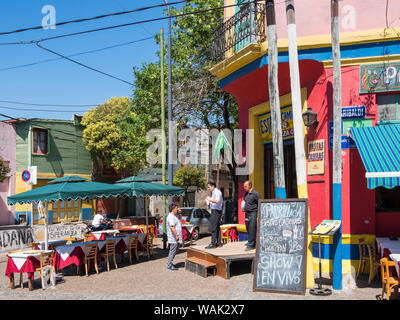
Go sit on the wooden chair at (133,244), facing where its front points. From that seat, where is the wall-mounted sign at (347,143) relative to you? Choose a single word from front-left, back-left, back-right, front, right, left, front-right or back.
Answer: back

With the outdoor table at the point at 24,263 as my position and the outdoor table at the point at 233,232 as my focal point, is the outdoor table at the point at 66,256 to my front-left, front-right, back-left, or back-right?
front-left

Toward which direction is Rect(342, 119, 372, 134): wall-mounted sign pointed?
toward the camera

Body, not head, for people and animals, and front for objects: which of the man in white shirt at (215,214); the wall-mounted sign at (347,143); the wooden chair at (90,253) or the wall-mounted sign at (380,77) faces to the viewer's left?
the man in white shirt

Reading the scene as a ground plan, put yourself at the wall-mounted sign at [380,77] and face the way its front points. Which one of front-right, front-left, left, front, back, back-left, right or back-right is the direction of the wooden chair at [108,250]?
right

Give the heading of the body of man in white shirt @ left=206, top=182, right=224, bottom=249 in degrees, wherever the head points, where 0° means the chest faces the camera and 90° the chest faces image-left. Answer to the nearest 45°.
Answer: approximately 90°

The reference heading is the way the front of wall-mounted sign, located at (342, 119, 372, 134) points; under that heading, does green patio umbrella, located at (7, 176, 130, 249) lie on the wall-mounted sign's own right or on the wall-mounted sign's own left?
on the wall-mounted sign's own right

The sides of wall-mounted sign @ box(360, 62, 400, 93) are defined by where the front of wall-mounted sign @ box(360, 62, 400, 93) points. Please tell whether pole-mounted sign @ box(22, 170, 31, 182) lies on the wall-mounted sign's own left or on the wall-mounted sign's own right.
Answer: on the wall-mounted sign's own right

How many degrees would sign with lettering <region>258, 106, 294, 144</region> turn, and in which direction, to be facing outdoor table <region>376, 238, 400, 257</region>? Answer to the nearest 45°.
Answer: approximately 90° to its left

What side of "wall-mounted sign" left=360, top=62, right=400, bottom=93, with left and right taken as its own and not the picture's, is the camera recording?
front
